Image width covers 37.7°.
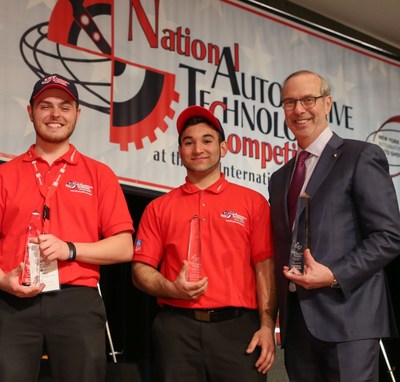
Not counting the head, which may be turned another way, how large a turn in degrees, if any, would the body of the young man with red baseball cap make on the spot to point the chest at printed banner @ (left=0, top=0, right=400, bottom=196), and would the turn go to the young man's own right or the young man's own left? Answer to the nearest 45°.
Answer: approximately 180°

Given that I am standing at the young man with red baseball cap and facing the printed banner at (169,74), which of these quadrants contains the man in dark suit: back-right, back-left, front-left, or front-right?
back-right

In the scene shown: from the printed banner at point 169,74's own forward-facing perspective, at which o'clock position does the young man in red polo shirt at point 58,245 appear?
The young man in red polo shirt is roughly at 2 o'clock from the printed banner.

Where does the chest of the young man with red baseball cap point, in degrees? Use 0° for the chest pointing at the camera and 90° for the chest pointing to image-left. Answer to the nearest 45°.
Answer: approximately 0°

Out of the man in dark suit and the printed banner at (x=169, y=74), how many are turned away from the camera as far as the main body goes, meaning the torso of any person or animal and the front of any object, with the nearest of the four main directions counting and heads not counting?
0

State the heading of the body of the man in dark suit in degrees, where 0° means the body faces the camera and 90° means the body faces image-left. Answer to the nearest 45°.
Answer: approximately 45°

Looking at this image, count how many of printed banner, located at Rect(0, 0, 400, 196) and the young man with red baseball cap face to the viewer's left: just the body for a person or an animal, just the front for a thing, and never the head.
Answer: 0

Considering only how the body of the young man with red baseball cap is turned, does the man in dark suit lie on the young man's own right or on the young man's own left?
on the young man's own left

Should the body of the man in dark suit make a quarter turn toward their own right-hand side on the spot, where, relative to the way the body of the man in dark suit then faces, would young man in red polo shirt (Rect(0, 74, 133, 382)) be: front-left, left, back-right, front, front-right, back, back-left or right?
front-left

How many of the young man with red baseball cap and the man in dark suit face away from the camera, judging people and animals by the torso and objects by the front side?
0

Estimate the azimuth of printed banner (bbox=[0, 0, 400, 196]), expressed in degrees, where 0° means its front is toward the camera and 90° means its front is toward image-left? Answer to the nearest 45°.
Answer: approximately 315°
